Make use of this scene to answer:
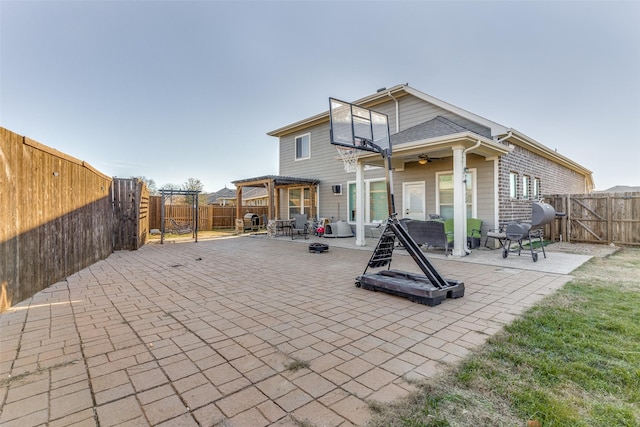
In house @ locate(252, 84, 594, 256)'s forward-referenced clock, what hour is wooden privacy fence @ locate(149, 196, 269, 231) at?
The wooden privacy fence is roughly at 8 o'clock from the house.

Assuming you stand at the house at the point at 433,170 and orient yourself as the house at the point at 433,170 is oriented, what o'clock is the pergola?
The pergola is roughly at 8 o'clock from the house.

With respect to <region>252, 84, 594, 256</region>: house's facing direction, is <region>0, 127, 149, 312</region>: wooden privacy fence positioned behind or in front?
behind

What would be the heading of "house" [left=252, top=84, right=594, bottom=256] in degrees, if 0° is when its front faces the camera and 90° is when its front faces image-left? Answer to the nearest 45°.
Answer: approximately 225°
